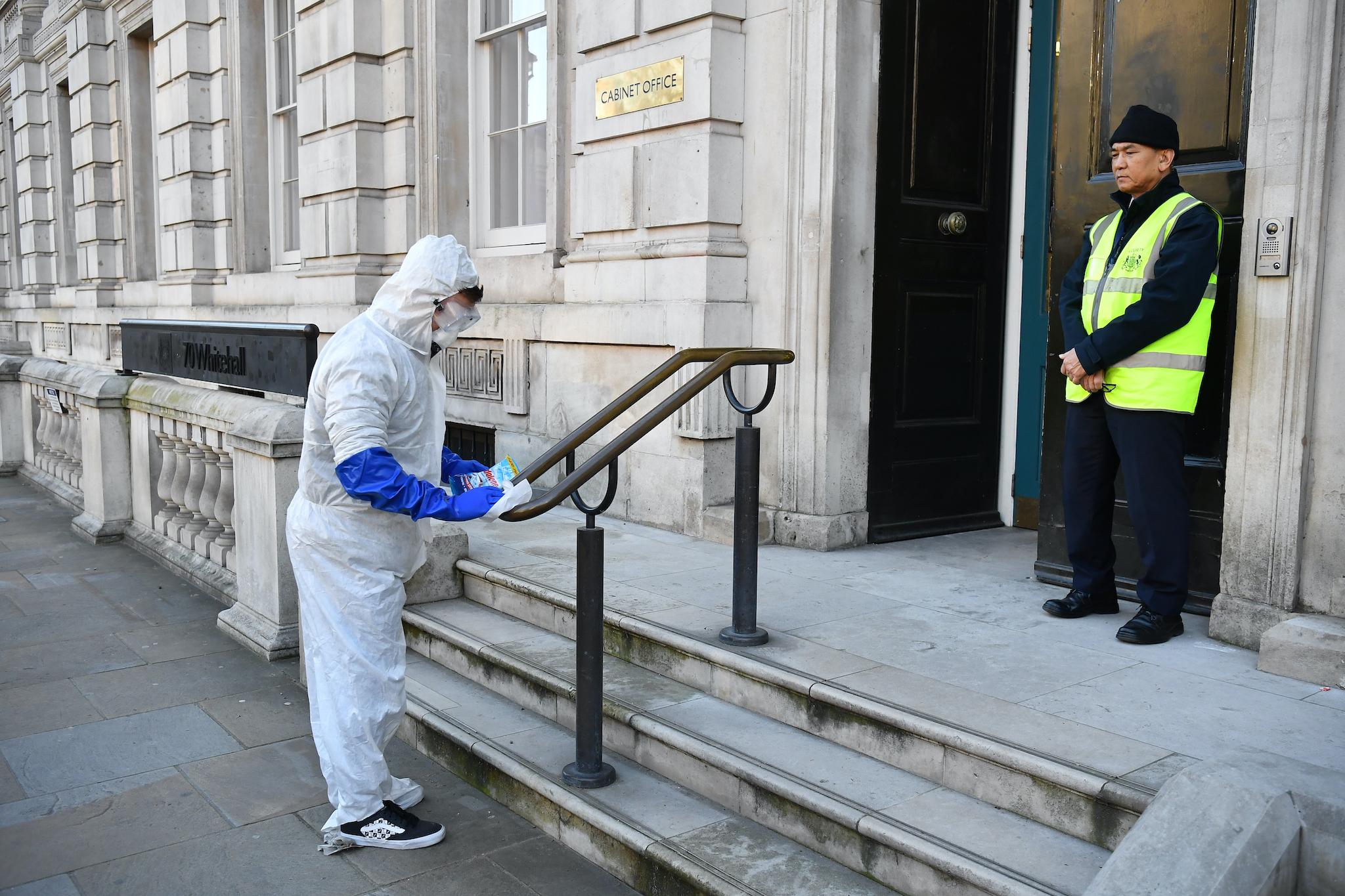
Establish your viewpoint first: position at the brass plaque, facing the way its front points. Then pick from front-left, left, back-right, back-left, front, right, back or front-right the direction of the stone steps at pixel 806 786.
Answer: front-left

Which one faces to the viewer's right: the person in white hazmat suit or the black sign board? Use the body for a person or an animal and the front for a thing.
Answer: the person in white hazmat suit

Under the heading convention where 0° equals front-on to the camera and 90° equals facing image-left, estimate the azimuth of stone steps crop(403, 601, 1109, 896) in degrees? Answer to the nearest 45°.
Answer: approximately 45°

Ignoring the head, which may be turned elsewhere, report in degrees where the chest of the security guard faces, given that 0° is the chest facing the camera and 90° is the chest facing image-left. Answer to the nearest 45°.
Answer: approximately 45°

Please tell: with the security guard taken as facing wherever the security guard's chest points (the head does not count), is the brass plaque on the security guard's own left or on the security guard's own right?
on the security guard's own right

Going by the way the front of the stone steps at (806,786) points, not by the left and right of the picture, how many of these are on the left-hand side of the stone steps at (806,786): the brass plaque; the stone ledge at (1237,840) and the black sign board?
1

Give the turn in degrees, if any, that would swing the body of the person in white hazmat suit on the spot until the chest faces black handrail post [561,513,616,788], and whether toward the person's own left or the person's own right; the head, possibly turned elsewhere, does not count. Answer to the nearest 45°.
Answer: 0° — they already face it

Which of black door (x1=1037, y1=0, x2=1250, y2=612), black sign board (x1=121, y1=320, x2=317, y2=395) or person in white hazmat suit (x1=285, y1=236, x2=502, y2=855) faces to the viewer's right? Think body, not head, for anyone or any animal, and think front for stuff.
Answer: the person in white hazmat suit

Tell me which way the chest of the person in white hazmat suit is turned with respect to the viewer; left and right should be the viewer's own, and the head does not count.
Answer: facing to the right of the viewer

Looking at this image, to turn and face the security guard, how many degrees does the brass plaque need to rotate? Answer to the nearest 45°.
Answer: approximately 90° to its left

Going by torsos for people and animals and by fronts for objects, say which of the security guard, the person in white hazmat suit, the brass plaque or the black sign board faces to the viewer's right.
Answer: the person in white hazmat suit

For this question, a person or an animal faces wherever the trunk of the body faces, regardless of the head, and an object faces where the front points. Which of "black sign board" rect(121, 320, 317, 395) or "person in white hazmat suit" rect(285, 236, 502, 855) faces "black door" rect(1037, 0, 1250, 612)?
the person in white hazmat suit
